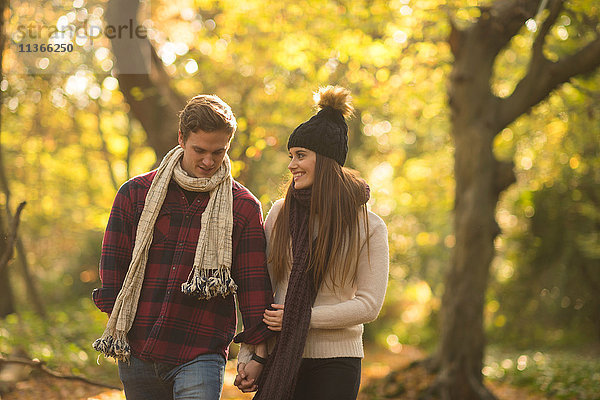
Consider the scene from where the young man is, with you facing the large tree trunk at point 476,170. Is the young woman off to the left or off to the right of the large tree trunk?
right

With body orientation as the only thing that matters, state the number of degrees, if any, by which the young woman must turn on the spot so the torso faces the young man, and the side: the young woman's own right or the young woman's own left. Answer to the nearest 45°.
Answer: approximately 45° to the young woman's own right

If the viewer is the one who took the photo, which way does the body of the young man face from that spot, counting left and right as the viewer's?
facing the viewer

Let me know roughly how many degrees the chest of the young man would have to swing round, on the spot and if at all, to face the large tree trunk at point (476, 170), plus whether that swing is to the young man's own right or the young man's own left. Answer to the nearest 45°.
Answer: approximately 135° to the young man's own left

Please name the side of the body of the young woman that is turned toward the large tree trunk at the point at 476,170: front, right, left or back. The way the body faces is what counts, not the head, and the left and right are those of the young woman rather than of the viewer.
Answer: back

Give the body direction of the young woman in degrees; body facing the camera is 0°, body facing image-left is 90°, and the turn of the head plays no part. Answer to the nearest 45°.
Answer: approximately 45°

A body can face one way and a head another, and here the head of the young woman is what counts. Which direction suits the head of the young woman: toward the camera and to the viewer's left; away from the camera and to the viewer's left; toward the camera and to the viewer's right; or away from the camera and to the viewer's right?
toward the camera and to the viewer's left

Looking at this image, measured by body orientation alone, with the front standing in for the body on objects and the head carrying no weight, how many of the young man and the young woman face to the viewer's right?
0

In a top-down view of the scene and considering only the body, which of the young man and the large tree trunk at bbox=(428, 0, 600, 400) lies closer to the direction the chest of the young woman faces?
the young man

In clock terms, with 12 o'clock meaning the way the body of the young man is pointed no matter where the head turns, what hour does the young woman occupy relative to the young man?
The young woman is roughly at 9 o'clock from the young man.
